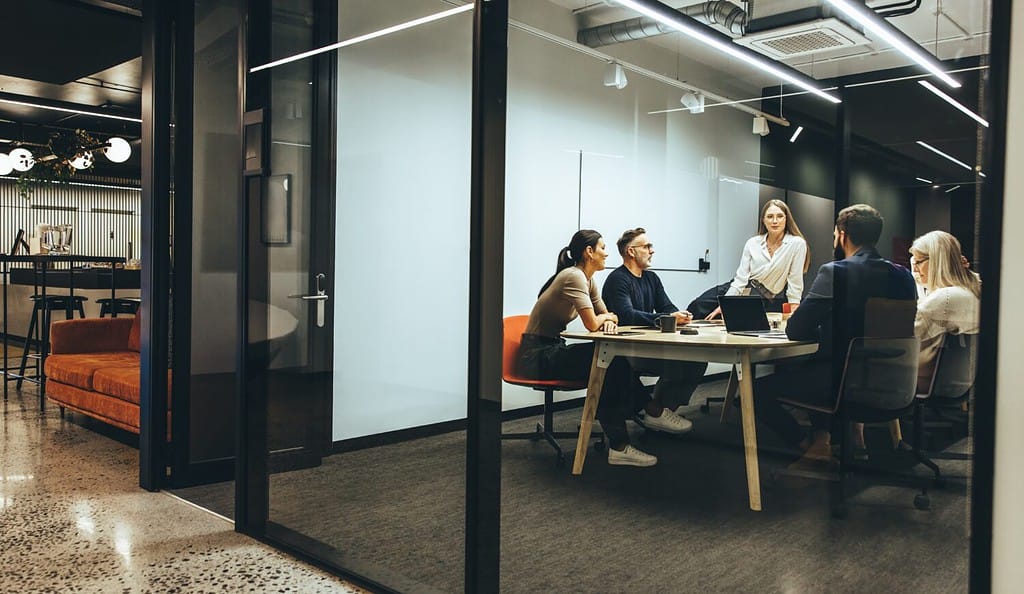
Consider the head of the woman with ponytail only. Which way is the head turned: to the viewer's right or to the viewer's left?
to the viewer's right

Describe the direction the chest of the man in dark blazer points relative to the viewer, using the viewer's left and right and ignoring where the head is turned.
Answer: facing away from the viewer and to the left of the viewer

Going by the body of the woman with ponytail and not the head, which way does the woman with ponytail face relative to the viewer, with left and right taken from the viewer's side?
facing to the right of the viewer

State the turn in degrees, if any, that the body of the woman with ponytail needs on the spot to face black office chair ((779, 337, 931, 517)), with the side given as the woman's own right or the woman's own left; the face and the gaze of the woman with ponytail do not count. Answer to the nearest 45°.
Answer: approximately 45° to the woman's own right

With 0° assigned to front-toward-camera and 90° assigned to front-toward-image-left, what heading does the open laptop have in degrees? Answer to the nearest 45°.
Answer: approximately 315°

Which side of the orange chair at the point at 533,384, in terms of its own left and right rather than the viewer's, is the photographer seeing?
right

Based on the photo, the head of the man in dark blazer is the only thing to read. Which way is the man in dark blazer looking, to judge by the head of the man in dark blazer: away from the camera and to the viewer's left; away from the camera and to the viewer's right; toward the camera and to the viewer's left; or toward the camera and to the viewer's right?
away from the camera and to the viewer's left

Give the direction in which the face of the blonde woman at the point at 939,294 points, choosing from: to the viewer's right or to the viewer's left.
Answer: to the viewer's left
